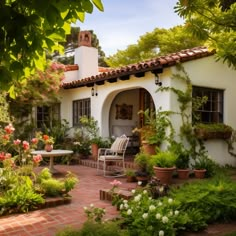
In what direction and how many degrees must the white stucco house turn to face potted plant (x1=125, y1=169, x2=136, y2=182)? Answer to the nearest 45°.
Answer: approximately 45° to its left

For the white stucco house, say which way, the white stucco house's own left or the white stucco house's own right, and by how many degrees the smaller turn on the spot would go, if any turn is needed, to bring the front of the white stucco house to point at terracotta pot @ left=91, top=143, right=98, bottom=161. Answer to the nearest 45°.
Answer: approximately 90° to the white stucco house's own right

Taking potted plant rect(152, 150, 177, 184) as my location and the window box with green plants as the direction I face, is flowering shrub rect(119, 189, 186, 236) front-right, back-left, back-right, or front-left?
back-right

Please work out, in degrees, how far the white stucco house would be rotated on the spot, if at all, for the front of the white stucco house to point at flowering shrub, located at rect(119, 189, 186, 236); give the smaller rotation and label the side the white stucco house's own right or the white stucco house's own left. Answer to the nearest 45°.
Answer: approximately 45° to the white stucco house's own left

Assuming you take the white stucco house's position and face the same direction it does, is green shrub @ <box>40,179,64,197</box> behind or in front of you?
in front

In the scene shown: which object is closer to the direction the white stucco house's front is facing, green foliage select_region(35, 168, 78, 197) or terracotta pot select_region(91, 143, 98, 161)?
the green foliage

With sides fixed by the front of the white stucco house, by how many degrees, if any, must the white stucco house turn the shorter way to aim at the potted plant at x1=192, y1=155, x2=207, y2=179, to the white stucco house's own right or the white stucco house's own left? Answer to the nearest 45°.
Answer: approximately 90° to the white stucco house's own left

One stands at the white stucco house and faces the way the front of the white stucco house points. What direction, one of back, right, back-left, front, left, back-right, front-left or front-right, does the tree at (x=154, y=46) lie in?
back-right

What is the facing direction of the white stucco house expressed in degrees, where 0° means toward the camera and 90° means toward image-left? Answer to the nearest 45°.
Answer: approximately 45°

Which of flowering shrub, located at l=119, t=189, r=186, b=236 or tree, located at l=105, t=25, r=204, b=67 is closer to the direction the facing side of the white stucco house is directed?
the flowering shrub

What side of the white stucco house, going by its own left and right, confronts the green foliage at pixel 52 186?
front
